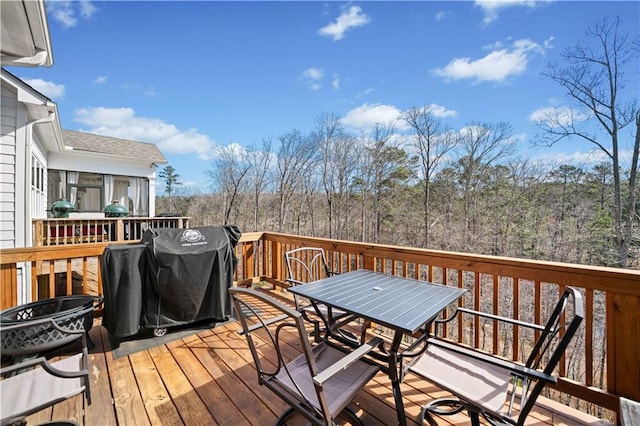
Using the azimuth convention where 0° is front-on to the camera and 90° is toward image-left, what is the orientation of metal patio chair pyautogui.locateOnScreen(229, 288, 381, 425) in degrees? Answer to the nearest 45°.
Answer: approximately 225°

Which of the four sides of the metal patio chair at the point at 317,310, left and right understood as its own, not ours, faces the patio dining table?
front

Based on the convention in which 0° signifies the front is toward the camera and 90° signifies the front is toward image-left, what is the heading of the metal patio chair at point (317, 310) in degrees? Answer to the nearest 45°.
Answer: approximately 315°

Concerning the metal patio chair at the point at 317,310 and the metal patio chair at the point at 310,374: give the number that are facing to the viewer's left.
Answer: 0

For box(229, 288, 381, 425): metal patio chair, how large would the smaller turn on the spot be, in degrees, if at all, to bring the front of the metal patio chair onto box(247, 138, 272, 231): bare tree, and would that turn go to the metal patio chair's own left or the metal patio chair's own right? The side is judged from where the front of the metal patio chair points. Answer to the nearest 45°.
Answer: approximately 45° to the metal patio chair's own left

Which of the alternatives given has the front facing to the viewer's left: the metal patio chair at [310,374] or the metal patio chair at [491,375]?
the metal patio chair at [491,375]

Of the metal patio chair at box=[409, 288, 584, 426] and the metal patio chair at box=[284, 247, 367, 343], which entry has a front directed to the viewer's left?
the metal patio chair at box=[409, 288, 584, 426]

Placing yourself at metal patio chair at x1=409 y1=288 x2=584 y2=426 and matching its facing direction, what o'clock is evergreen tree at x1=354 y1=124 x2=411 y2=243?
The evergreen tree is roughly at 2 o'clock from the metal patio chair.

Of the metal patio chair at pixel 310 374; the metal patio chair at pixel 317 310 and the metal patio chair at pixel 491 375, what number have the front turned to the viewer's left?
1

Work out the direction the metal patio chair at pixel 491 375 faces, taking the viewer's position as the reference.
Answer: facing to the left of the viewer

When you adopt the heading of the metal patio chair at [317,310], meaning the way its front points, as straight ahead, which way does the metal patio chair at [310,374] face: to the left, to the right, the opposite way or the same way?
to the left

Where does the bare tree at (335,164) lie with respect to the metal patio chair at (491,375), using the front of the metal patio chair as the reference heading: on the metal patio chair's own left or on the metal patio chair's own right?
on the metal patio chair's own right

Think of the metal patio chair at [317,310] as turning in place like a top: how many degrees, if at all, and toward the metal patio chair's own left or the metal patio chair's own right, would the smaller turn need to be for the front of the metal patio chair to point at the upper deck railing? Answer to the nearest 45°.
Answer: approximately 180°
